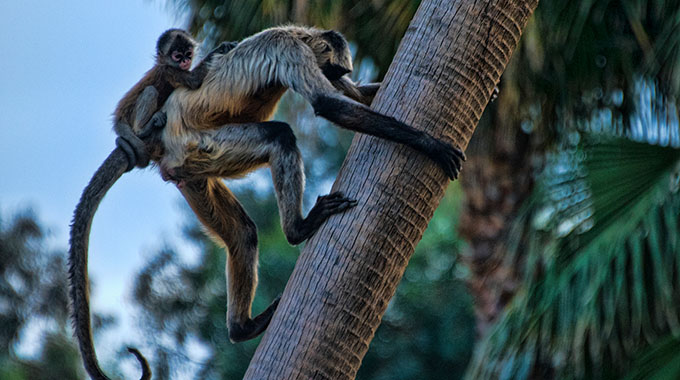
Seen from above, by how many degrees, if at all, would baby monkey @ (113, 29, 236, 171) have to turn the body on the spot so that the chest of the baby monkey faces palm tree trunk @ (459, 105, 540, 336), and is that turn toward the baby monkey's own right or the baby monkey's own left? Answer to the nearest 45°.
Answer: approximately 45° to the baby monkey's own left

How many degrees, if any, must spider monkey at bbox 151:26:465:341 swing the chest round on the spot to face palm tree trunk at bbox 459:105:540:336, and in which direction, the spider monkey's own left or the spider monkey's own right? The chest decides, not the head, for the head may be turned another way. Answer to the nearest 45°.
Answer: approximately 45° to the spider monkey's own left

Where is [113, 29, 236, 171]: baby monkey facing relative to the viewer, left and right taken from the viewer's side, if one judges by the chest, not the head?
facing to the right of the viewer

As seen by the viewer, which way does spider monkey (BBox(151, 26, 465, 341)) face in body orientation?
to the viewer's right
